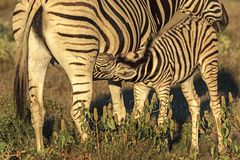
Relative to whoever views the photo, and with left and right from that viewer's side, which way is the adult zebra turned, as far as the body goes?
facing away from the viewer and to the right of the viewer
